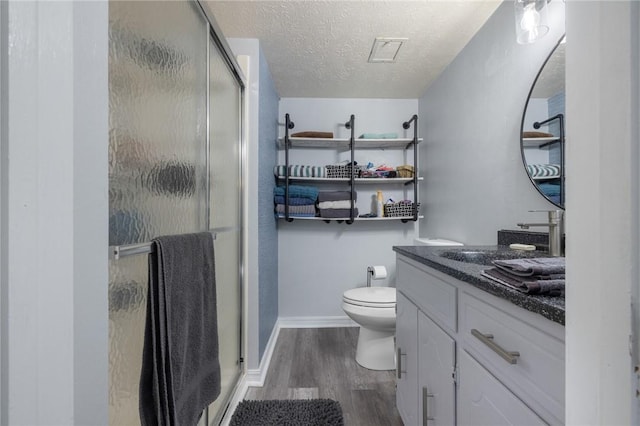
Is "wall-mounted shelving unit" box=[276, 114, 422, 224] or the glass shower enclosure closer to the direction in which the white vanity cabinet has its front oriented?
the glass shower enclosure

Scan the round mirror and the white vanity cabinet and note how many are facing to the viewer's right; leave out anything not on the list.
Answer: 0

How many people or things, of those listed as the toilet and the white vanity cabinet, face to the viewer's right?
0

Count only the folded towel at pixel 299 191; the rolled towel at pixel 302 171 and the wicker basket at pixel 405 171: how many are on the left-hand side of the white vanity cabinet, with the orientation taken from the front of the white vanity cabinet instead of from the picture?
0

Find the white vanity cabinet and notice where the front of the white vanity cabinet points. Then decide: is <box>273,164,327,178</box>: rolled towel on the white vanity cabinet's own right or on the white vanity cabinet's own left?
on the white vanity cabinet's own right

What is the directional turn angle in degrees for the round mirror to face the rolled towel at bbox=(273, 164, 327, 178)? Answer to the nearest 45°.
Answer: approximately 45° to its right

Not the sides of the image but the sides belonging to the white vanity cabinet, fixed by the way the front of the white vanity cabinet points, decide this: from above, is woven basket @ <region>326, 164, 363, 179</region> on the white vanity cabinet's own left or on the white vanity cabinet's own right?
on the white vanity cabinet's own right

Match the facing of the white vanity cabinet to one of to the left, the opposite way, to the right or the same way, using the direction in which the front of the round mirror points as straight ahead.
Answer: the same way

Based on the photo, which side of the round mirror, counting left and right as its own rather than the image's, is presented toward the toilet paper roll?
right

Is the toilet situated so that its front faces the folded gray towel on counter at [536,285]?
no

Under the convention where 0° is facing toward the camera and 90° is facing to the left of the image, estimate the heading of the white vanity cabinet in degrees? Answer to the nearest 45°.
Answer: approximately 45°

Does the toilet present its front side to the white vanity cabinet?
no

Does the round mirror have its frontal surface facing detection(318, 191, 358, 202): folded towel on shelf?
no
